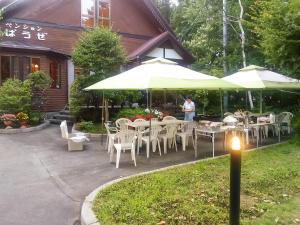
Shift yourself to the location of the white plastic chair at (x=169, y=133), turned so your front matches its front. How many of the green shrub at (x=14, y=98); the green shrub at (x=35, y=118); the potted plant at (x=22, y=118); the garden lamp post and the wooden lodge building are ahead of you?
4

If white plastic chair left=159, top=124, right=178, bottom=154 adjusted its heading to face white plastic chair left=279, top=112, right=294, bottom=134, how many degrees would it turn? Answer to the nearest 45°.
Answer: approximately 90° to its right

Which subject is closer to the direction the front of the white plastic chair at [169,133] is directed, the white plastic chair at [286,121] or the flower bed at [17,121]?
the flower bed

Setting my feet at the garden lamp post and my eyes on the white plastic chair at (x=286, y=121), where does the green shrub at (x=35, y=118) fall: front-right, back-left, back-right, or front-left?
front-left

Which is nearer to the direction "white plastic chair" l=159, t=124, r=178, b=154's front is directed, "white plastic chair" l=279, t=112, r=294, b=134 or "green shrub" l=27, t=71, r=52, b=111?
the green shrub

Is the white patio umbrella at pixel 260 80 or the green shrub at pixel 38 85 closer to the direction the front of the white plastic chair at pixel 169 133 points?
the green shrub

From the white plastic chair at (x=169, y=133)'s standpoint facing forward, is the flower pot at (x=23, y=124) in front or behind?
in front

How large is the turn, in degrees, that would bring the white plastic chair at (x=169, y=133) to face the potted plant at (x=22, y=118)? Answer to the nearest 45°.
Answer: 0° — it already faces it

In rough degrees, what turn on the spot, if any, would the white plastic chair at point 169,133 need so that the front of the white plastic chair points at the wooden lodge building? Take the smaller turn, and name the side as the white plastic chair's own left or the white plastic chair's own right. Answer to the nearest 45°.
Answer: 0° — it already faces it

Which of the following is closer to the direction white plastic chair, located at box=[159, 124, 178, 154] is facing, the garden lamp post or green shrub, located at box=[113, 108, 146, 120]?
the green shrub

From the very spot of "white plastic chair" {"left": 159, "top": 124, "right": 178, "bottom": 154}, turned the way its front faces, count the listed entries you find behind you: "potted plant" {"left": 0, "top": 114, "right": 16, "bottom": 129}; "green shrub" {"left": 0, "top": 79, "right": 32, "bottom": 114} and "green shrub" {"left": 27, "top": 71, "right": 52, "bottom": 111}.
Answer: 0

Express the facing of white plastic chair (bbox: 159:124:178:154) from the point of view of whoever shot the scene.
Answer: facing away from the viewer and to the left of the viewer

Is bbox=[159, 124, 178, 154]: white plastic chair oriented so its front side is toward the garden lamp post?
no

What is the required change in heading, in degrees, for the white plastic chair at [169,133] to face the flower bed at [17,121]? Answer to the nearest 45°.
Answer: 0° — it already faces it

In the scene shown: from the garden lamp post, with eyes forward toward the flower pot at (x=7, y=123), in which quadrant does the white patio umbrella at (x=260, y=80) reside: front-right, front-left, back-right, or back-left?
front-right

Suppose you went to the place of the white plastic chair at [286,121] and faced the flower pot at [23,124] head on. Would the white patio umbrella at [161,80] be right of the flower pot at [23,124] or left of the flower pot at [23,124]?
left

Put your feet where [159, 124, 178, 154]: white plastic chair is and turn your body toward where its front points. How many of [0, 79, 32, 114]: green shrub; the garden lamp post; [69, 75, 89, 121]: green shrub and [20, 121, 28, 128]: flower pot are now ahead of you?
3

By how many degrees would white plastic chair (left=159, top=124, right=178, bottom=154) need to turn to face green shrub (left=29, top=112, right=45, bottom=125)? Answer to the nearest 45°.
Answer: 0° — it already faces it
